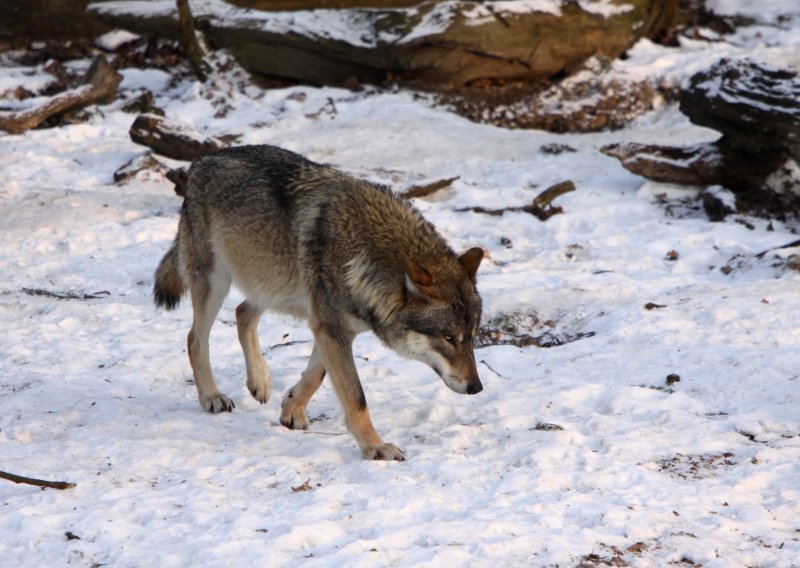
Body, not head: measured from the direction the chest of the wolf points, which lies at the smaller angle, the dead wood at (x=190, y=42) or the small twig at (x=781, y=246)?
the small twig

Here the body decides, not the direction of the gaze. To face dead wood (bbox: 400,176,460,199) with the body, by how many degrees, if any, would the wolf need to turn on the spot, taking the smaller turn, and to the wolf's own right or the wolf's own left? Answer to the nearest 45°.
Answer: approximately 135° to the wolf's own left

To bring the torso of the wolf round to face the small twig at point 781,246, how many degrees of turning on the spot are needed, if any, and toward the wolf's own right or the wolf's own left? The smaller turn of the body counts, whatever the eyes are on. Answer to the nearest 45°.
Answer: approximately 90° to the wolf's own left

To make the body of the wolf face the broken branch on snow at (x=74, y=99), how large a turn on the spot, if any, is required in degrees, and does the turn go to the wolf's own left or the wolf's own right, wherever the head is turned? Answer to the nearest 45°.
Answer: approximately 135° to the wolf's own left

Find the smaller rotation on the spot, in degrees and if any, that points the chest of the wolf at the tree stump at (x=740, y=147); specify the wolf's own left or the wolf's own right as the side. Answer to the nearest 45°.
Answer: approximately 90° to the wolf's own left

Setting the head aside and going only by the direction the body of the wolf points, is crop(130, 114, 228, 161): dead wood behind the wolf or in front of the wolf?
behind

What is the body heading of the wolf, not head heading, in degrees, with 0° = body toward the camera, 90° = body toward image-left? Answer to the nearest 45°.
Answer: approximately 315°

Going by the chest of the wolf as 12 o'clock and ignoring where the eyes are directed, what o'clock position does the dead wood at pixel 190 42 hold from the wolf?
The dead wood is roughly at 7 o'clock from the wolf.

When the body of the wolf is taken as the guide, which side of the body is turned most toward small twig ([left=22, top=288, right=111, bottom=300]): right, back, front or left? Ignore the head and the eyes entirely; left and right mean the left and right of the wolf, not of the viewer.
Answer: back
